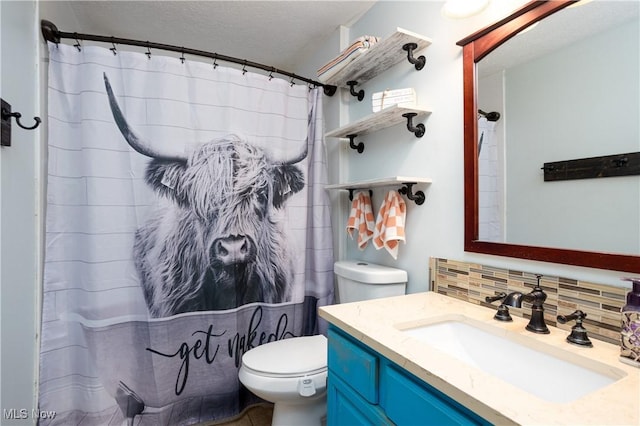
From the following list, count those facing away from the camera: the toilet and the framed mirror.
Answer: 0

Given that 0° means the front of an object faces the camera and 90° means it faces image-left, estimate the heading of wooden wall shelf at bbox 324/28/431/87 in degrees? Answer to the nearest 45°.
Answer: approximately 45°

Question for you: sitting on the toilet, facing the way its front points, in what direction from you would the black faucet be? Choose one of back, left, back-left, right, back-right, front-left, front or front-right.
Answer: left

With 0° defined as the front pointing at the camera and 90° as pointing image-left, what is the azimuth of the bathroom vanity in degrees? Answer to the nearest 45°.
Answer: approximately 45°

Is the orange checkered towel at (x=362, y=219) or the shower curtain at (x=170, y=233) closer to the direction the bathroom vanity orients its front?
the shower curtain

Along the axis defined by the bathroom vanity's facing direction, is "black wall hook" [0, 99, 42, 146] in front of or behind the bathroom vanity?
in front

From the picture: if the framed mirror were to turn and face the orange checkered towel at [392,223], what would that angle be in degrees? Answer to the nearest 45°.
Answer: approximately 45° to its right

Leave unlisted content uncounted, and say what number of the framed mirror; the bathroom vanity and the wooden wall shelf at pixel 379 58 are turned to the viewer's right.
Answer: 0

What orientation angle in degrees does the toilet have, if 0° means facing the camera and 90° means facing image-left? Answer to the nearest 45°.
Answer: approximately 45°
